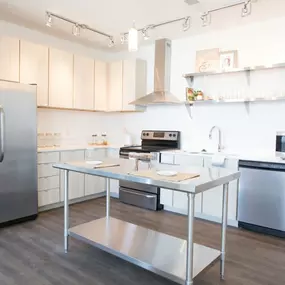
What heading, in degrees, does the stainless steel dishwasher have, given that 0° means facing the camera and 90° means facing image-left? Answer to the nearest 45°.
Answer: approximately 45°

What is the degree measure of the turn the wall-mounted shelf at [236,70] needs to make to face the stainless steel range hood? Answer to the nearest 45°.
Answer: approximately 45° to its right

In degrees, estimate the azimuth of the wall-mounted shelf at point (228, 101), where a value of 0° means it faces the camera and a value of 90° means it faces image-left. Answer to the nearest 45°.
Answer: approximately 45°

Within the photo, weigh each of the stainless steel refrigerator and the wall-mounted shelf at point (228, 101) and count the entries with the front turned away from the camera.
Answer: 0

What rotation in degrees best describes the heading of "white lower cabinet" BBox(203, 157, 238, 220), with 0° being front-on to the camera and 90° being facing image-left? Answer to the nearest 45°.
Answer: approximately 45°

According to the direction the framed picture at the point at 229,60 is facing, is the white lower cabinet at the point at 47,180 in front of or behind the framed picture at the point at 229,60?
in front

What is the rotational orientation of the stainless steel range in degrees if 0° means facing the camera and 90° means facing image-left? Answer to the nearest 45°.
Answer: approximately 45°

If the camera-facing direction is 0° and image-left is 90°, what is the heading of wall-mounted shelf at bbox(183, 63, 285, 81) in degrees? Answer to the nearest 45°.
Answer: approximately 45°
